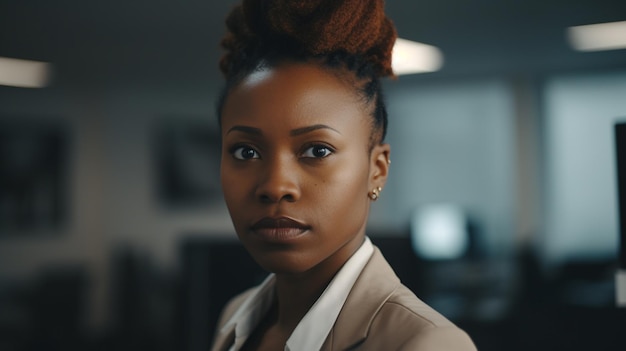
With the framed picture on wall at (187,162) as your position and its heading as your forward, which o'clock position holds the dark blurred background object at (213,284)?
The dark blurred background object is roughly at 12 o'clock from the framed picture on wall.

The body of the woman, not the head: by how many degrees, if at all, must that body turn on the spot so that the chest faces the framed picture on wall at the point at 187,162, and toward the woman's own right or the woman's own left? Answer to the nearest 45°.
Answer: approximately 135° to the woman's own right

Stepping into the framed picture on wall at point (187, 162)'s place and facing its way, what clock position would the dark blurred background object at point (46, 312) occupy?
The dark blurred background object is roughly at 2 o'clock from the framed picture on wall.

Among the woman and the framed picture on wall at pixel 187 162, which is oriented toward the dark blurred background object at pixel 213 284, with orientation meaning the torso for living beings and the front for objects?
the framed picture on wall

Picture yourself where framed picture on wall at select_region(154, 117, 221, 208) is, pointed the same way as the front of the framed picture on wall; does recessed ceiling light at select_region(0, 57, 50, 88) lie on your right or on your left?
on your right

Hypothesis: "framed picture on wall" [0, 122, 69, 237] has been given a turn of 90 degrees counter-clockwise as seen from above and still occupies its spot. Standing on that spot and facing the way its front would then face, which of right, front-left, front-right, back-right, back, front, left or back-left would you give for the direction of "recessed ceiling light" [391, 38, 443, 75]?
front-right

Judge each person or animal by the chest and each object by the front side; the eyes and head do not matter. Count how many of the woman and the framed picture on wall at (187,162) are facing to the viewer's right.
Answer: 0

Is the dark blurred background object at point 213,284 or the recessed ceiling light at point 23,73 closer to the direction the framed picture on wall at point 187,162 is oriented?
the dark blurred background object

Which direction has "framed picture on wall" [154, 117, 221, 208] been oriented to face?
toward the camera

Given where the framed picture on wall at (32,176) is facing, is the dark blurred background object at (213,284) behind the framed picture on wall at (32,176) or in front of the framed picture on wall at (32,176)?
in front

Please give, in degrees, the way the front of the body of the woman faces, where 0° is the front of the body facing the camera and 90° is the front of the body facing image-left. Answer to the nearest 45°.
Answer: approximately 45°

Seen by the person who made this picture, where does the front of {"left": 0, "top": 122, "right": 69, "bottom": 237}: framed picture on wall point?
facing the viewer and to the right of the viewer

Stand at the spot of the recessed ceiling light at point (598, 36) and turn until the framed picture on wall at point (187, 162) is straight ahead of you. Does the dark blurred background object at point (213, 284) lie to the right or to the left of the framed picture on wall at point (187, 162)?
left

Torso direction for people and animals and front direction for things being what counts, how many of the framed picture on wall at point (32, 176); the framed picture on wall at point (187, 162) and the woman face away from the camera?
0

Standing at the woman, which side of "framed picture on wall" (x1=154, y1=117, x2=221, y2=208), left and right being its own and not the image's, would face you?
front

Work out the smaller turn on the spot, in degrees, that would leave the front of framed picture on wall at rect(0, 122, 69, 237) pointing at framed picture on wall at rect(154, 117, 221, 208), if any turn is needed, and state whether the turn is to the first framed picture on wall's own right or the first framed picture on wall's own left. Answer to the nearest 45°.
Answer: approximately 45° to the first framed picture on wall's own left
